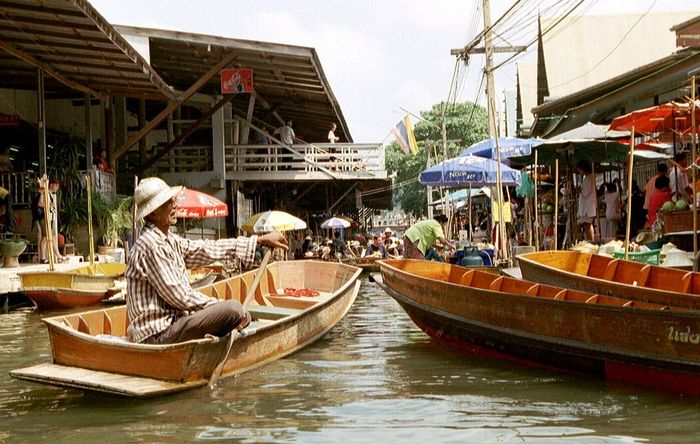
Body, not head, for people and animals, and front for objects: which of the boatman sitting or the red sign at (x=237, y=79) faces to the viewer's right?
the boatman sitting

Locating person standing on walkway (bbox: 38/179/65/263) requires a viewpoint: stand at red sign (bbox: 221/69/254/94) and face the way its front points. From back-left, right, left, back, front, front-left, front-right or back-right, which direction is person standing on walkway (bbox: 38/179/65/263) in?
front-right

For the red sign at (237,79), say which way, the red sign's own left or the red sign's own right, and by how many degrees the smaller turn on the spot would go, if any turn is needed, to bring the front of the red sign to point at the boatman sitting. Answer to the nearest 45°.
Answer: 0° — it already faces them

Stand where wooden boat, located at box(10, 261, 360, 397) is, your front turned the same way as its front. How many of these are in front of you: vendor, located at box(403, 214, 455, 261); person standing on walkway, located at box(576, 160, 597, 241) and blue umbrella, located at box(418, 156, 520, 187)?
3

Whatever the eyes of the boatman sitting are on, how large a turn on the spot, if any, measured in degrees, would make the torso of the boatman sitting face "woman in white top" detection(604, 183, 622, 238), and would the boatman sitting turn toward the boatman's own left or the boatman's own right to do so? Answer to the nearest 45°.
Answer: approximately 45° to the boatman's own left

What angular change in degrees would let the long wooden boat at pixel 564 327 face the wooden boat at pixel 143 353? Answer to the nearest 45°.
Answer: approximately 90° to its left

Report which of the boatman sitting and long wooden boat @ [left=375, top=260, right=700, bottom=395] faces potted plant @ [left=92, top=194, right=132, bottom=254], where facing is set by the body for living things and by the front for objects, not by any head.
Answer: the long wooden boat

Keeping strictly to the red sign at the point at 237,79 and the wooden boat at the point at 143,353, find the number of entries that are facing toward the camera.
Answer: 1
